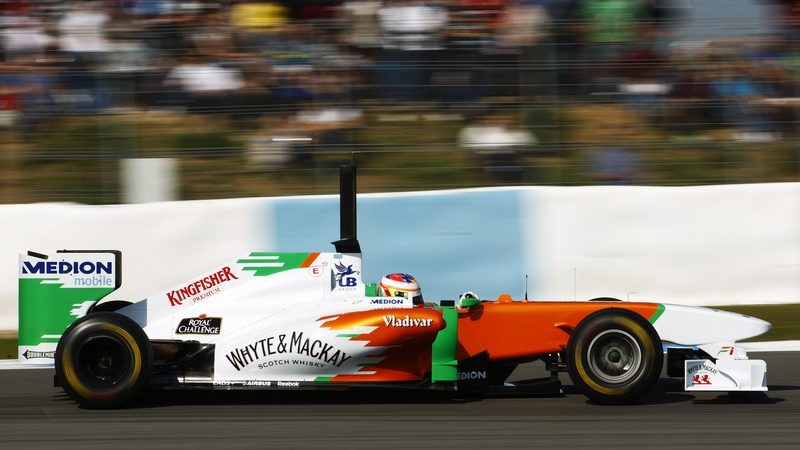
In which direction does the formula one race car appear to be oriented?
to the viewer's right
